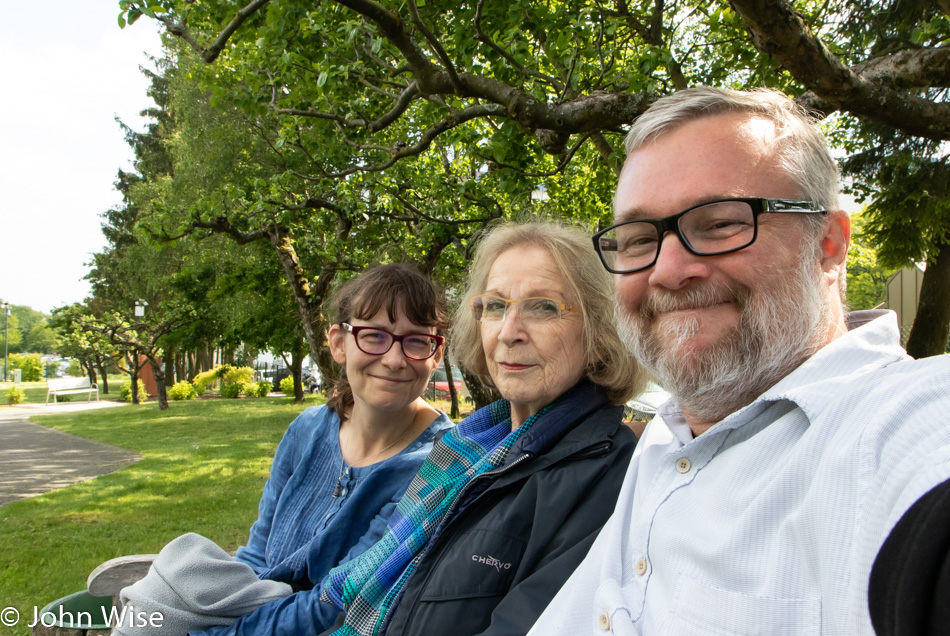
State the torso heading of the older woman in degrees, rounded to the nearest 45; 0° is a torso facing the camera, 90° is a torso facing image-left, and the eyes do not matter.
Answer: approximately 45°

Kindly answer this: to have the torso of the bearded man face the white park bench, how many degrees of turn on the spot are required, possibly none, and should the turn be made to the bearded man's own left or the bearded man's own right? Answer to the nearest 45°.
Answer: approximately 90° to the bearded man's own right

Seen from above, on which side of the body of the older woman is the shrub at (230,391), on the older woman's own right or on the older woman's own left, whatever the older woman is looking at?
on the older woman's own right

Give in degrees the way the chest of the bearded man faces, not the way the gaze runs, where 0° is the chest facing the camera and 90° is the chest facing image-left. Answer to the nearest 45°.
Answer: approximately 45°

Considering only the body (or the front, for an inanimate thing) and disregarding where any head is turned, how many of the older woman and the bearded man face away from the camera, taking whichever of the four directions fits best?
0

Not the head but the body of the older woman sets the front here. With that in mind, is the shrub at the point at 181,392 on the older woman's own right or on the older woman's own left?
on the older woman's own right
